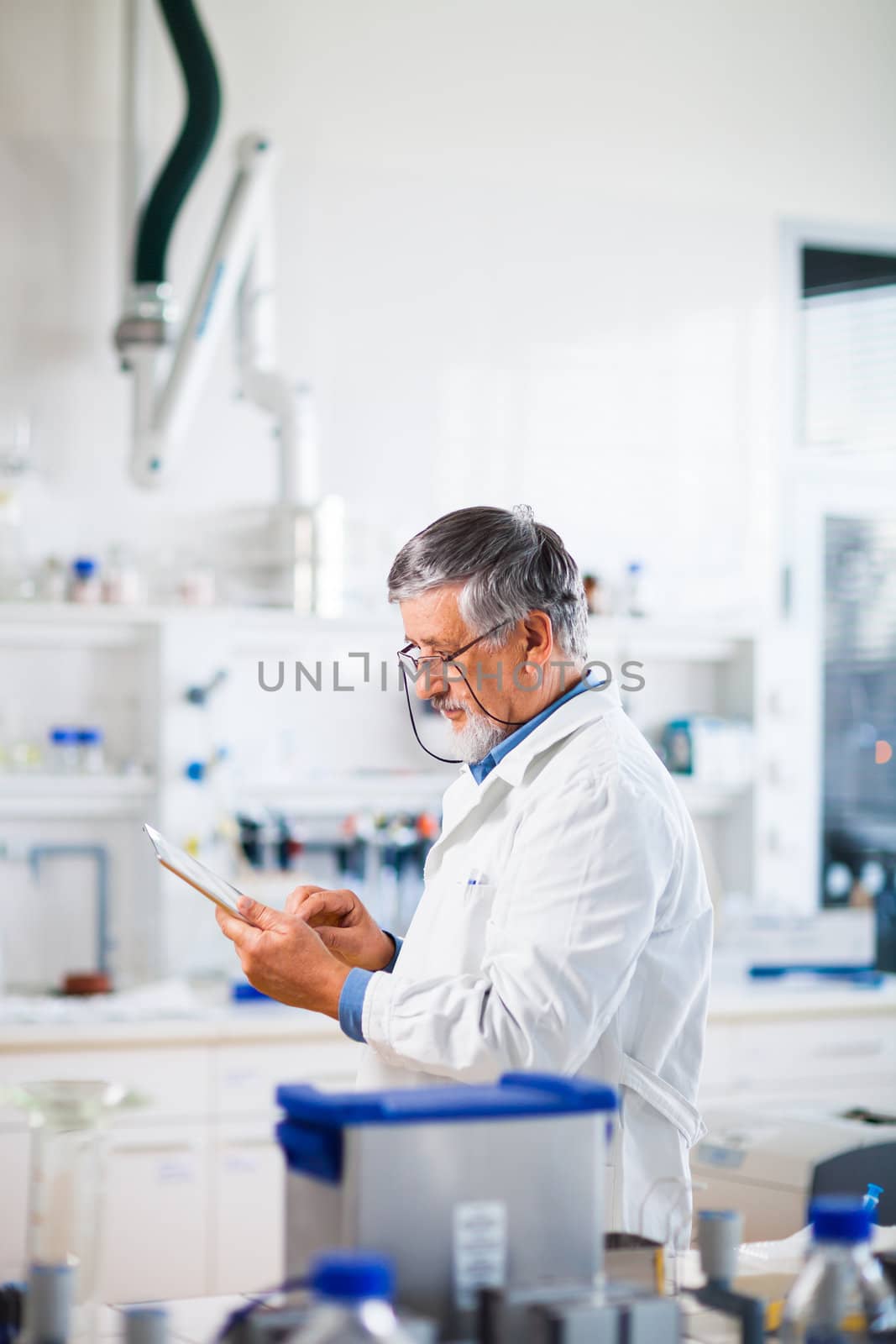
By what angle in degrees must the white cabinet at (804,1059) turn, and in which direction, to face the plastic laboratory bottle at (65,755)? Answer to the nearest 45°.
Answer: approximately 90° to its right

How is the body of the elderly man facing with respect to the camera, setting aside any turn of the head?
to the viewer's left

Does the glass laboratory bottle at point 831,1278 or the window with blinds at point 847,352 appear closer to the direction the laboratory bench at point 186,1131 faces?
the glass laboratory bottle

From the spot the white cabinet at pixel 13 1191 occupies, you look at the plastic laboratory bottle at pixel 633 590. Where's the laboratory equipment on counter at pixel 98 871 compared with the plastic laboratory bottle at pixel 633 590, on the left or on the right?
left

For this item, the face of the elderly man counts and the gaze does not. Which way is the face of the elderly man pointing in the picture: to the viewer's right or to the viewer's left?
to the viewer's left

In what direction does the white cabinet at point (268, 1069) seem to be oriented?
toward the camera

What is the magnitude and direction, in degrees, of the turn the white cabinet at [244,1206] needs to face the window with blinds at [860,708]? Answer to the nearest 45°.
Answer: approximately 135° to its left

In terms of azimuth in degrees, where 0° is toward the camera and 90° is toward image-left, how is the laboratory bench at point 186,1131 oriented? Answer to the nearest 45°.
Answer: approximately 0°

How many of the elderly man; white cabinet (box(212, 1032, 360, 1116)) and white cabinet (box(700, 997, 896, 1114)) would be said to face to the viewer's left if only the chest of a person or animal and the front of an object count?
1

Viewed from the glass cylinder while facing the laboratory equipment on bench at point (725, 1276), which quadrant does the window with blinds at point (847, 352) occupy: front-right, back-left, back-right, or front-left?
front-left

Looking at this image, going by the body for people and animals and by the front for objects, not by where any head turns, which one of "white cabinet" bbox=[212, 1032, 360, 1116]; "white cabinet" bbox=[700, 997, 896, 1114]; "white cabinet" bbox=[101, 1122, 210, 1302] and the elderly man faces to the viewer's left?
the elderly man

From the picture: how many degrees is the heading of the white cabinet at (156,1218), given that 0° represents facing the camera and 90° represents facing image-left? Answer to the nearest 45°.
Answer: approximately 0°
